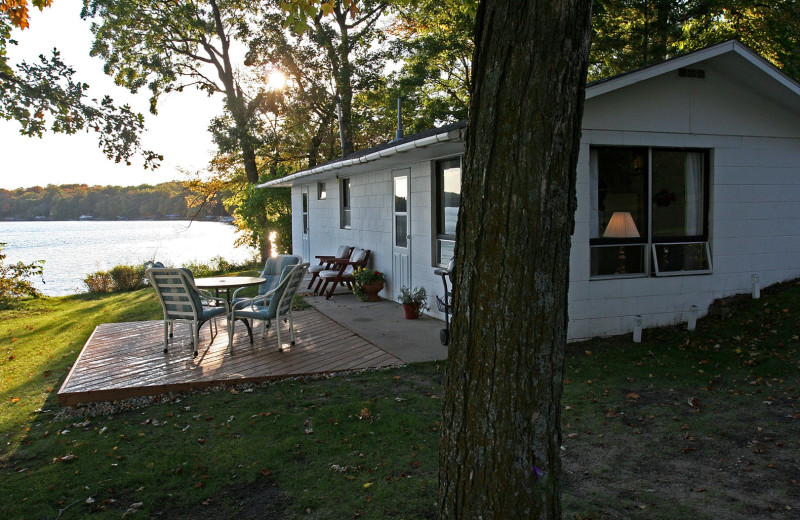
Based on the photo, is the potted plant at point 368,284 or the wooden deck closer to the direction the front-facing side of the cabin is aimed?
the wooden deck

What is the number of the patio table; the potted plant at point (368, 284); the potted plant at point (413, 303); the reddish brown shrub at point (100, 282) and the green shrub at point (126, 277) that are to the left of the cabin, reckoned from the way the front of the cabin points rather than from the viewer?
0

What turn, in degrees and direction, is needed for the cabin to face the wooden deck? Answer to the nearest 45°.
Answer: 0° — it already faces it

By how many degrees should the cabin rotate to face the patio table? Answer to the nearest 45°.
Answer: approximately 45° to its right

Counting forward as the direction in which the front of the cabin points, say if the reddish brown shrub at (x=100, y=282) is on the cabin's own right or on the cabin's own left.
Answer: on the cabin's own right

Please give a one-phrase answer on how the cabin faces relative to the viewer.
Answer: facing the viewer and to the left of the viewer

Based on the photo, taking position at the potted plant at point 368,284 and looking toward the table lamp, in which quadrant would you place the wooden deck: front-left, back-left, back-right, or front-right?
front-right

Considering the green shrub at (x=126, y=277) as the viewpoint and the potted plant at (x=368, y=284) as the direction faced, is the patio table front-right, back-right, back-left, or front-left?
front-right

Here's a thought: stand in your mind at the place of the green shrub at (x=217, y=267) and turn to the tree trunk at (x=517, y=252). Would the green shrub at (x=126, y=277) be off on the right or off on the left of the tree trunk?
right

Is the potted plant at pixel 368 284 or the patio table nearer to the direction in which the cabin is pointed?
the patio table

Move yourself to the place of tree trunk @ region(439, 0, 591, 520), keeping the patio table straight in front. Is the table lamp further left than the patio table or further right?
right

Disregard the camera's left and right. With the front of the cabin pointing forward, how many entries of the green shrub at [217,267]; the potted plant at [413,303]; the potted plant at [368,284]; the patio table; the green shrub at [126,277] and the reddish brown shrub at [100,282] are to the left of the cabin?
0

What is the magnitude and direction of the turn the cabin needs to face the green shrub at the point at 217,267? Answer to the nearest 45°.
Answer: approximately 90° to its right
